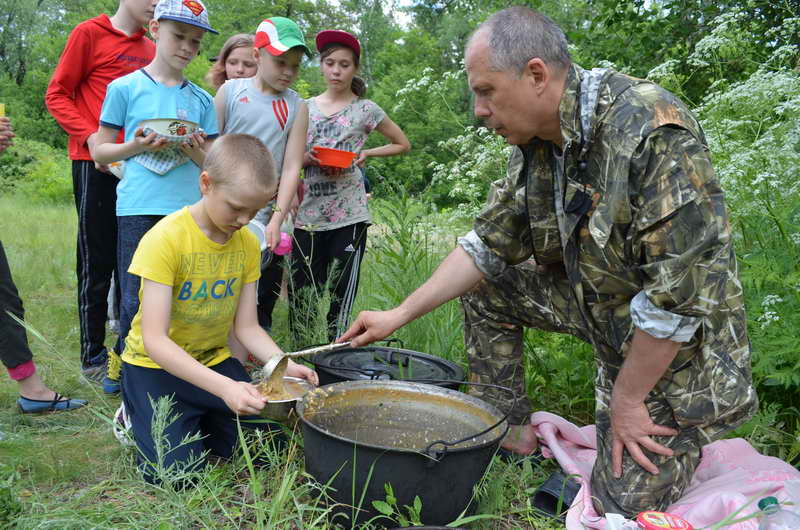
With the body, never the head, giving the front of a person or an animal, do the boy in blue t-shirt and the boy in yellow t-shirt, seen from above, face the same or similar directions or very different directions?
same or similar directions

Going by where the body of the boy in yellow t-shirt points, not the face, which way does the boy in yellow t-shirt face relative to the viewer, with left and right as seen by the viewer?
facing the viewer and to the right of the viewer

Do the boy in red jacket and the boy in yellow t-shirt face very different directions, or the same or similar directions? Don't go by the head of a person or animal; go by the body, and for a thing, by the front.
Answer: same or similar directions

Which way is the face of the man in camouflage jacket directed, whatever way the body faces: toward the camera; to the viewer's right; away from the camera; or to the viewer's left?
to the viewer's left

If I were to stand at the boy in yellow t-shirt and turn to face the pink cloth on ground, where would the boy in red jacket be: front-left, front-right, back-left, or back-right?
back-left

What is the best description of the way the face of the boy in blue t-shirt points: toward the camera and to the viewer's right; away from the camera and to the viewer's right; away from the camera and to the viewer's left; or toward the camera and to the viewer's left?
toward the camera and to the viewer's right

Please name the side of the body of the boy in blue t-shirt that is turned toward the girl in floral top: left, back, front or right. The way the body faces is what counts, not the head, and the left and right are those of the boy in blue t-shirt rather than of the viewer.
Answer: left

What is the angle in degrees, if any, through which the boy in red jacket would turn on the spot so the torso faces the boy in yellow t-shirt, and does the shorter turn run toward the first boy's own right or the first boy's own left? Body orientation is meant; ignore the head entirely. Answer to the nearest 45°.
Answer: approximately 45° to the first boy's own right

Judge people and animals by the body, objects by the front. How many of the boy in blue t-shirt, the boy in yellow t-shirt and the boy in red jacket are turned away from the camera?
0

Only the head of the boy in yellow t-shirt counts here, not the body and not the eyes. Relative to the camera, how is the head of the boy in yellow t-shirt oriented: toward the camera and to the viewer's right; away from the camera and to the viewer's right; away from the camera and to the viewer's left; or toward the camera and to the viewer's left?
toward the camera and to the viewer's right

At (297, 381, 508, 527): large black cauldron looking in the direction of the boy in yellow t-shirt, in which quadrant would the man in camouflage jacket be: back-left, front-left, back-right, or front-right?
back-right

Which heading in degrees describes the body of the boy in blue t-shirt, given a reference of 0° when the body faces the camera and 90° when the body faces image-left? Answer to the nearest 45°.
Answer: approximately 315°

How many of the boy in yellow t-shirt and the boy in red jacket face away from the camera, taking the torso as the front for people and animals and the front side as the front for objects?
0
